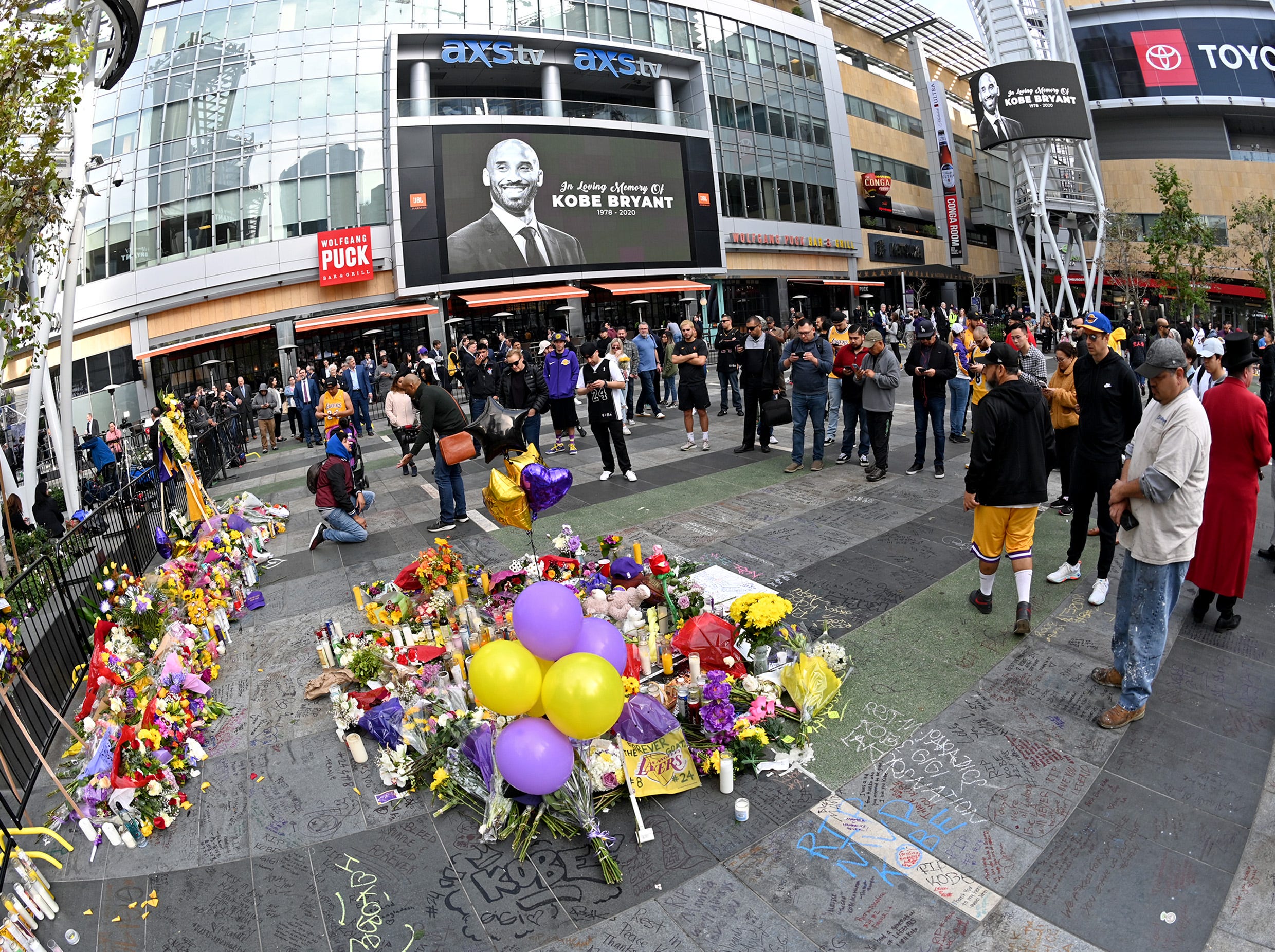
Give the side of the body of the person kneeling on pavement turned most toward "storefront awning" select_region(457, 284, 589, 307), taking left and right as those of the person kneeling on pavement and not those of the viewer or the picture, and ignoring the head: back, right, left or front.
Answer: left

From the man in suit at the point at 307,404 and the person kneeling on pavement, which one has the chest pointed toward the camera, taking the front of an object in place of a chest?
the man in suit

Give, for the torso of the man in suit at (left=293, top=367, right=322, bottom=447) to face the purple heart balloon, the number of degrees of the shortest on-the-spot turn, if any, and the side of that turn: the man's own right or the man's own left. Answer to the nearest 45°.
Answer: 0° — they already face it

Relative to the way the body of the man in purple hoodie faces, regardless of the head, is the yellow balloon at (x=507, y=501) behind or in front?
in front

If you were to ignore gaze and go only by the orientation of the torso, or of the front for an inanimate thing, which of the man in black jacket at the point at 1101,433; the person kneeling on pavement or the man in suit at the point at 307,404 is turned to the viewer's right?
the person kneeling on pavement

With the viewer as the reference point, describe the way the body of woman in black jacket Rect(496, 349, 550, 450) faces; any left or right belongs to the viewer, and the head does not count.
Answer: facing the viewer and to the left of the viewer

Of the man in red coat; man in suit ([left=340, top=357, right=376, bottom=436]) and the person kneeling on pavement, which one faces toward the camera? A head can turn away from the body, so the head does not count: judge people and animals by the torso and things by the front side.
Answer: the man in suit

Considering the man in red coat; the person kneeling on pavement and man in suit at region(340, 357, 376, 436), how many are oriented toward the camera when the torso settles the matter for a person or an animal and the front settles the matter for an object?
1

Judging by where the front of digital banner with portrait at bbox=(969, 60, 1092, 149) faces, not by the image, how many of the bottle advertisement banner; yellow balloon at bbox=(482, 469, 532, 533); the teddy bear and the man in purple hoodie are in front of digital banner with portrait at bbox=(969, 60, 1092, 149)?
3

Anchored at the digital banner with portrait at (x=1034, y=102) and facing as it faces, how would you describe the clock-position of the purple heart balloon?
The purple heart balloon is roughly at 12 o'clock from the digital banner with portrait.

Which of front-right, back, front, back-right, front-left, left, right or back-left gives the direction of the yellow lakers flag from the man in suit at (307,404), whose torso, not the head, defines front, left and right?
front

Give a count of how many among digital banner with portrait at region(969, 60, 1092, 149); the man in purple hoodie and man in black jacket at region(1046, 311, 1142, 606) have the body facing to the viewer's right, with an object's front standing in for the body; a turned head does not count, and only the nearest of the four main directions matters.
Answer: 0

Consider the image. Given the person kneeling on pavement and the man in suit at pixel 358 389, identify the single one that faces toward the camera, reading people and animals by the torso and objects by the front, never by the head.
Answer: the man in suit

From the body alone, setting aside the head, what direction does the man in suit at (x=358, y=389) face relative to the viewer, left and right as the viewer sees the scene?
facing the viewer

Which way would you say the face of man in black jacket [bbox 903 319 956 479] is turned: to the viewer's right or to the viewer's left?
to the viewer's left

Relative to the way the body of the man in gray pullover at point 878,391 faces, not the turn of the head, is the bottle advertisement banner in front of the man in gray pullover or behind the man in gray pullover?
behind

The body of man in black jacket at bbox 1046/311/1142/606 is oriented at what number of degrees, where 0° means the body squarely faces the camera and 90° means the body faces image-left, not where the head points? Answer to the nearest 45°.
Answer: approximately 45°

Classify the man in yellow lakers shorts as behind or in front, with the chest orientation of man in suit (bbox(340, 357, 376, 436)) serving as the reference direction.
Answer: in front

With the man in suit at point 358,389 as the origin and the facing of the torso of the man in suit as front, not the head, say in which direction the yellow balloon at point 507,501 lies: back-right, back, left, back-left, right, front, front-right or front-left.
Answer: front

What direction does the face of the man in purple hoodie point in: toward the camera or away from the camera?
toward the camera
